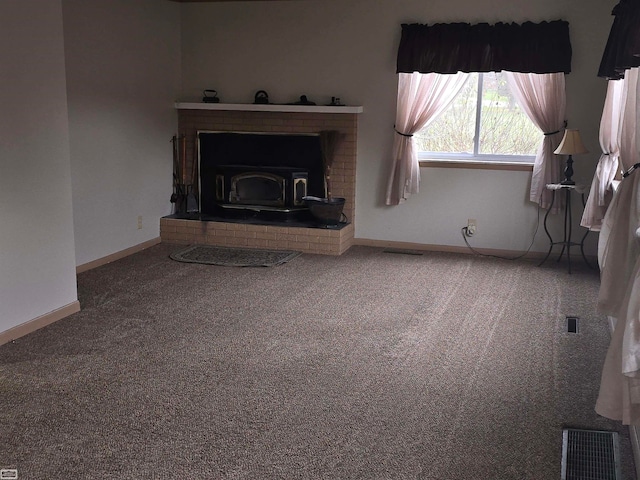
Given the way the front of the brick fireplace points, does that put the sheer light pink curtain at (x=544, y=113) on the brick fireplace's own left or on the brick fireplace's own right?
on the brick fireplace's own left

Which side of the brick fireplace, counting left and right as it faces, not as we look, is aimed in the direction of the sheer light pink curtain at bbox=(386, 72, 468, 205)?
left

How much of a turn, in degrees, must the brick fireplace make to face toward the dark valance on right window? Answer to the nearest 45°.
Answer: approximately 45° to its left

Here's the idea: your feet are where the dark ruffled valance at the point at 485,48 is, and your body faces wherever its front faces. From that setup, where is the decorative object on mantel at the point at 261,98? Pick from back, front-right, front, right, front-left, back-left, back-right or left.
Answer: right

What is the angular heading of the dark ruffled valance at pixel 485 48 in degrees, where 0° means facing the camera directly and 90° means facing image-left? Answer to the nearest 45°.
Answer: approximately 0°

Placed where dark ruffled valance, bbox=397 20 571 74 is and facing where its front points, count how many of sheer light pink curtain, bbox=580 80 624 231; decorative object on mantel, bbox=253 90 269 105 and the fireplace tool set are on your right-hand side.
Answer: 2

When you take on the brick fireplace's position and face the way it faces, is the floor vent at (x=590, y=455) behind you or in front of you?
in front

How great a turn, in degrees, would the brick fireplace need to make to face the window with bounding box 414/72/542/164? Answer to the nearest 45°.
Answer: approximately 90° to its left

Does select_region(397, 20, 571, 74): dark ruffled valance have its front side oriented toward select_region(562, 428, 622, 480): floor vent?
yes

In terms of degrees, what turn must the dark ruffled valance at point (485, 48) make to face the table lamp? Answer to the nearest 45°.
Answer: approximately 45° to its left

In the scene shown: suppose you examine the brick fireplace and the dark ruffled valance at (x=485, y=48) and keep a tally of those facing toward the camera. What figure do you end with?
2
